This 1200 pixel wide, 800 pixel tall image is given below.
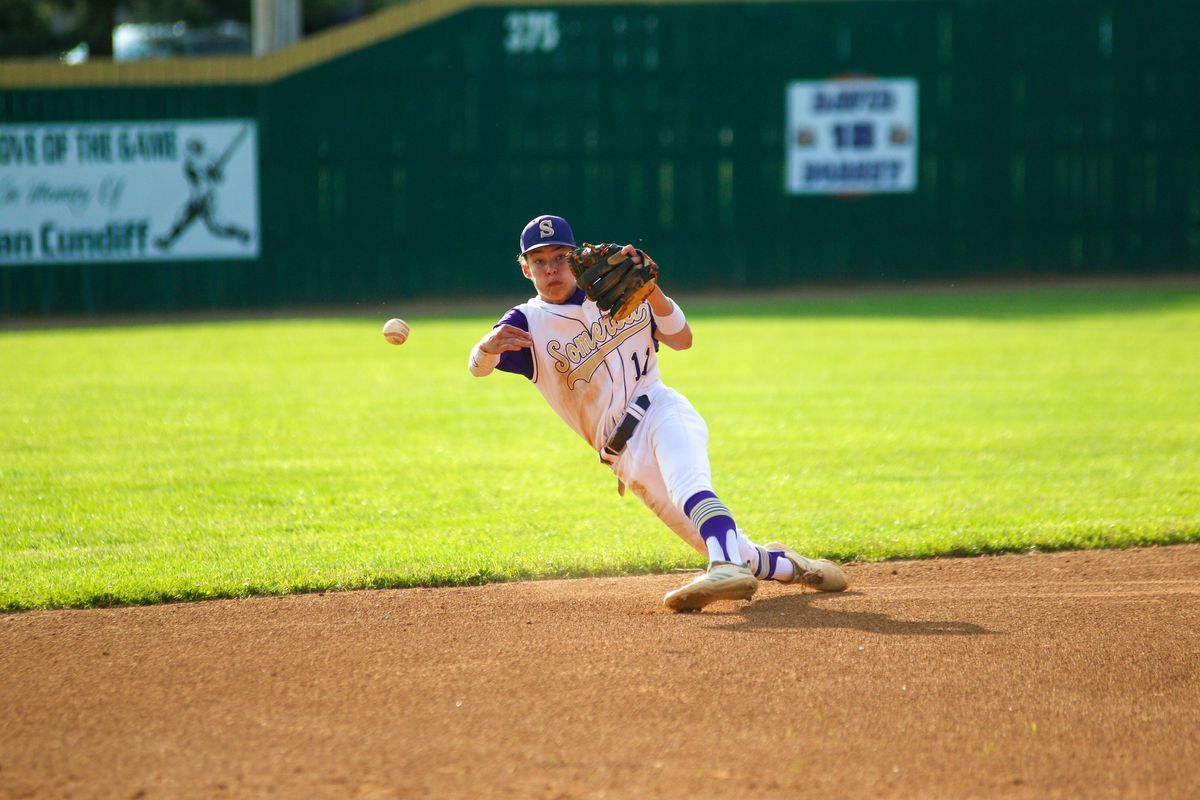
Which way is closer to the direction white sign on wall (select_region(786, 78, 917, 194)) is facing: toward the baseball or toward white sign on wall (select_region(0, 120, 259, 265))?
the baseball

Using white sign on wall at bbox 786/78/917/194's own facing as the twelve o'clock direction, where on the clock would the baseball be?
The baseball is roughly at 12 o'clock from the white sign on wall.

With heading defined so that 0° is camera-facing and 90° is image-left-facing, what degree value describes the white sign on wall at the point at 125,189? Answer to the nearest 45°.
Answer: approximately 0°

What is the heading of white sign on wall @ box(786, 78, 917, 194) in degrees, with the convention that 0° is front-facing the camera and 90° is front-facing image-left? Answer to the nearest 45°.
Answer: approximately 0°

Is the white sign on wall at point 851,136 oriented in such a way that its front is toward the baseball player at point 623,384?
yes

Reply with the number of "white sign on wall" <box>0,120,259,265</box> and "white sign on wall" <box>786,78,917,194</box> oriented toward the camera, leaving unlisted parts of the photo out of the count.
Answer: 2

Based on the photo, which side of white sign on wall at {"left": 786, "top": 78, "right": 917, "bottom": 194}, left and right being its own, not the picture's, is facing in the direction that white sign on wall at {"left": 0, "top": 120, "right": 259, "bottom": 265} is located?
right

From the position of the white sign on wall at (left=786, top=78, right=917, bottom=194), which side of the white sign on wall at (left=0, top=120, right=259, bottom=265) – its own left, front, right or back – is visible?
left

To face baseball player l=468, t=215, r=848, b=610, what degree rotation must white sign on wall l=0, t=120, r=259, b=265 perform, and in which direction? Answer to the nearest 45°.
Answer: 0° — it already faces them

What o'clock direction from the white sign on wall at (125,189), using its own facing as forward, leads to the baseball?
The baseball is roughly at 12 o'clock from the white sign on wall.
